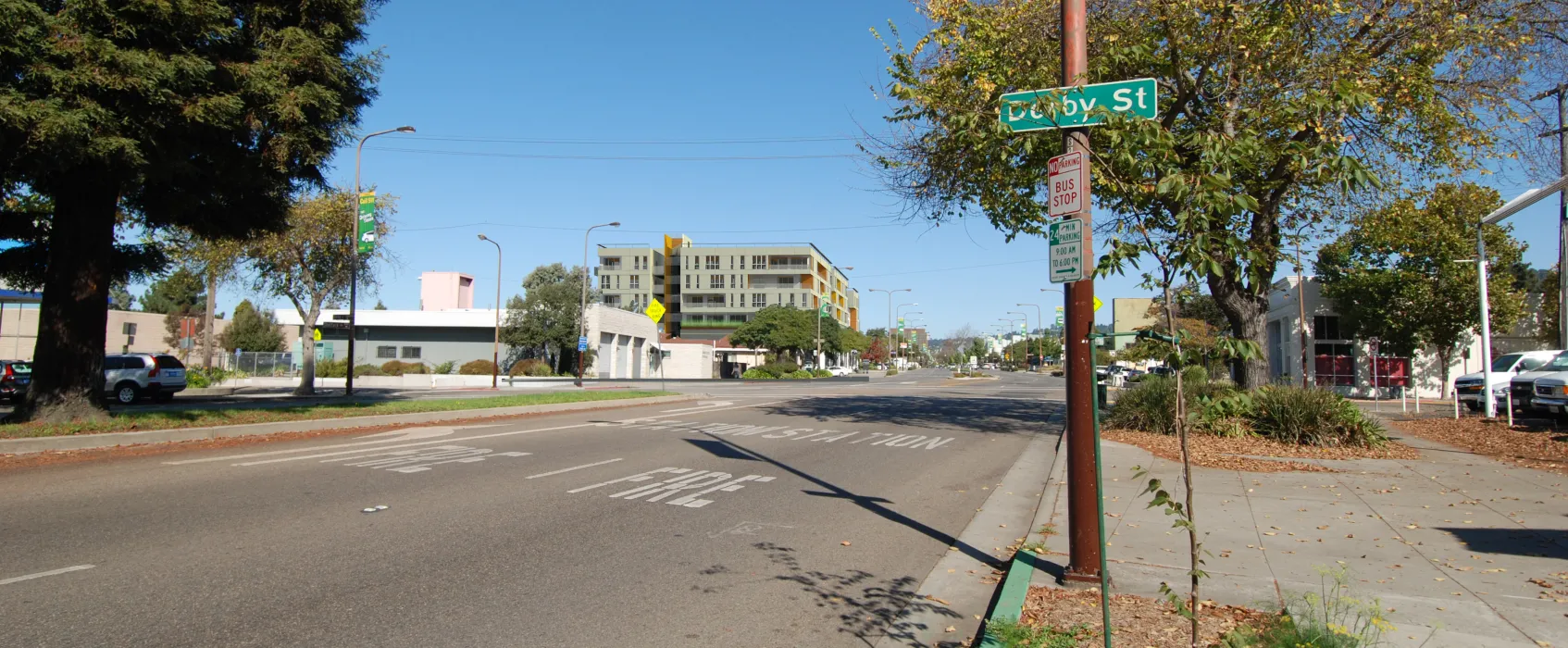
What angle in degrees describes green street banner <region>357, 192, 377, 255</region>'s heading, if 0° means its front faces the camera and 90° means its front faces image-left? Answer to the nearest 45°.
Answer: approximately 0°

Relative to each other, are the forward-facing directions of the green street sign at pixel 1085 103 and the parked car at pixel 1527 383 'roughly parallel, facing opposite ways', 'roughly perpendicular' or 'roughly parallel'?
roughly perpendicular

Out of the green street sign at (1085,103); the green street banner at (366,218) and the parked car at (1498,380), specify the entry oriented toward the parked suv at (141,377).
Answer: the parked car

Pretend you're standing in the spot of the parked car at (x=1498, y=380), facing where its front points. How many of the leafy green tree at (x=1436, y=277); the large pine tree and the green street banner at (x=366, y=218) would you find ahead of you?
2

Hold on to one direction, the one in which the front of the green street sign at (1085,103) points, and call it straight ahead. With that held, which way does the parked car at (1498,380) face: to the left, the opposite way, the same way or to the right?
to the right

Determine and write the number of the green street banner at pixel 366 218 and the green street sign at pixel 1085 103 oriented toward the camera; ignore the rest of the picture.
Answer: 2

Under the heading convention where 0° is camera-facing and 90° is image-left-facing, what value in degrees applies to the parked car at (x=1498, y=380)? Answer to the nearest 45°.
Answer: approximately 45°

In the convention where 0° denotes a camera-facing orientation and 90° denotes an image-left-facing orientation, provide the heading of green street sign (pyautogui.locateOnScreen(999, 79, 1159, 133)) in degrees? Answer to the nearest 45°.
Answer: approximately 0°
